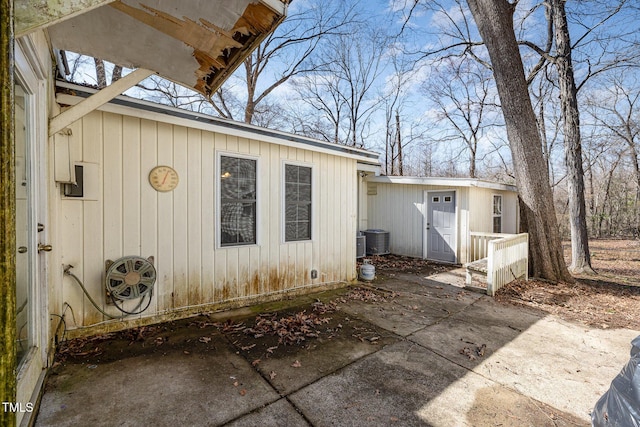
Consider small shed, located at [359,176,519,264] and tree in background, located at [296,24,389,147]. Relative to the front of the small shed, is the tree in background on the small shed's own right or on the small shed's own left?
on the small shed's own right

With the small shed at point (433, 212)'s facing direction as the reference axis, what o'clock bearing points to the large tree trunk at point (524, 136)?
The large tree trunk is roughly at 9 o'clock from the small shed.

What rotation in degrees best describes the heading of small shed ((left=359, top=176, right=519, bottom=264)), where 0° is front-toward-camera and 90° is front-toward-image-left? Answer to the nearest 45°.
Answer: approximately 45°

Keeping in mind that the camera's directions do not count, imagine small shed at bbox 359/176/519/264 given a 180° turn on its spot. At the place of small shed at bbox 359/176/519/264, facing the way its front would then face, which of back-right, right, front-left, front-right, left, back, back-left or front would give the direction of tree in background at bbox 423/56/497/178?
front-left

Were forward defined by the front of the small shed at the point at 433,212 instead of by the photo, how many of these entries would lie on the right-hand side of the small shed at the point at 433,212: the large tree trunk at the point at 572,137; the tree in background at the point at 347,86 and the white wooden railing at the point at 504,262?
1

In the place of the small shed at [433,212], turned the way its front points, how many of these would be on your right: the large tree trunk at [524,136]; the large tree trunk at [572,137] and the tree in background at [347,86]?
1

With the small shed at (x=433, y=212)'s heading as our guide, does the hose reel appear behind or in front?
in front

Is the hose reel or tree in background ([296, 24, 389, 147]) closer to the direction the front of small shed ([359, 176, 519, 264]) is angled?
the hose reel
